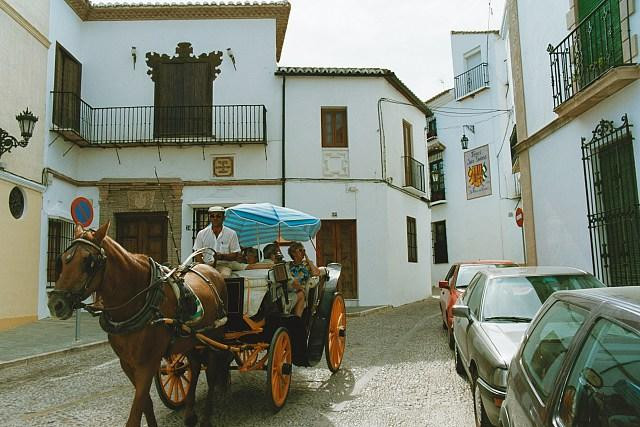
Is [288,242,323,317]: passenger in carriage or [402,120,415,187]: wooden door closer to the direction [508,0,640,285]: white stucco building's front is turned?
the passenger in carriage

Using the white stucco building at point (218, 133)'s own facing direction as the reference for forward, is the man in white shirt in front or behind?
in front

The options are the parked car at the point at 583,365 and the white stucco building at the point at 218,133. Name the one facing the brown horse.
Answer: the white stucco building

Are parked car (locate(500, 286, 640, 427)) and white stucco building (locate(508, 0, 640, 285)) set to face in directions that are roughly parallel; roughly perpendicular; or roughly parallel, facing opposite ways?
roughly perpendicular

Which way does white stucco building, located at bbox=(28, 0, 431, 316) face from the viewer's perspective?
toward the camera

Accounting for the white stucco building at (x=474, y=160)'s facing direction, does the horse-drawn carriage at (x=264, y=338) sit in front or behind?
in front

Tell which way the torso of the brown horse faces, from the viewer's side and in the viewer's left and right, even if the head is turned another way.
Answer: facing the viewer and to the left of the viewer

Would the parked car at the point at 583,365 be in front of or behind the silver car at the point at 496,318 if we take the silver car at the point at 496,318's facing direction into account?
in front

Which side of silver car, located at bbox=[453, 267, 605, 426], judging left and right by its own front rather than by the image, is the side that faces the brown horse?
right

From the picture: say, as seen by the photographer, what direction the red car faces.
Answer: facing the viewer and to the right of the viewer

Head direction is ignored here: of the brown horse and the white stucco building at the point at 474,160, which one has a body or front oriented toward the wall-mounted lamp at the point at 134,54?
the white stucco building

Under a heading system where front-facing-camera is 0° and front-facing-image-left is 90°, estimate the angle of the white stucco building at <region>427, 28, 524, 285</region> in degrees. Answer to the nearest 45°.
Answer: approximately 45°
